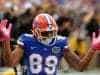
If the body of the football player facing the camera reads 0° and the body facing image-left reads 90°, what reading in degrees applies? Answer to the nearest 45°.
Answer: approximately 0°
